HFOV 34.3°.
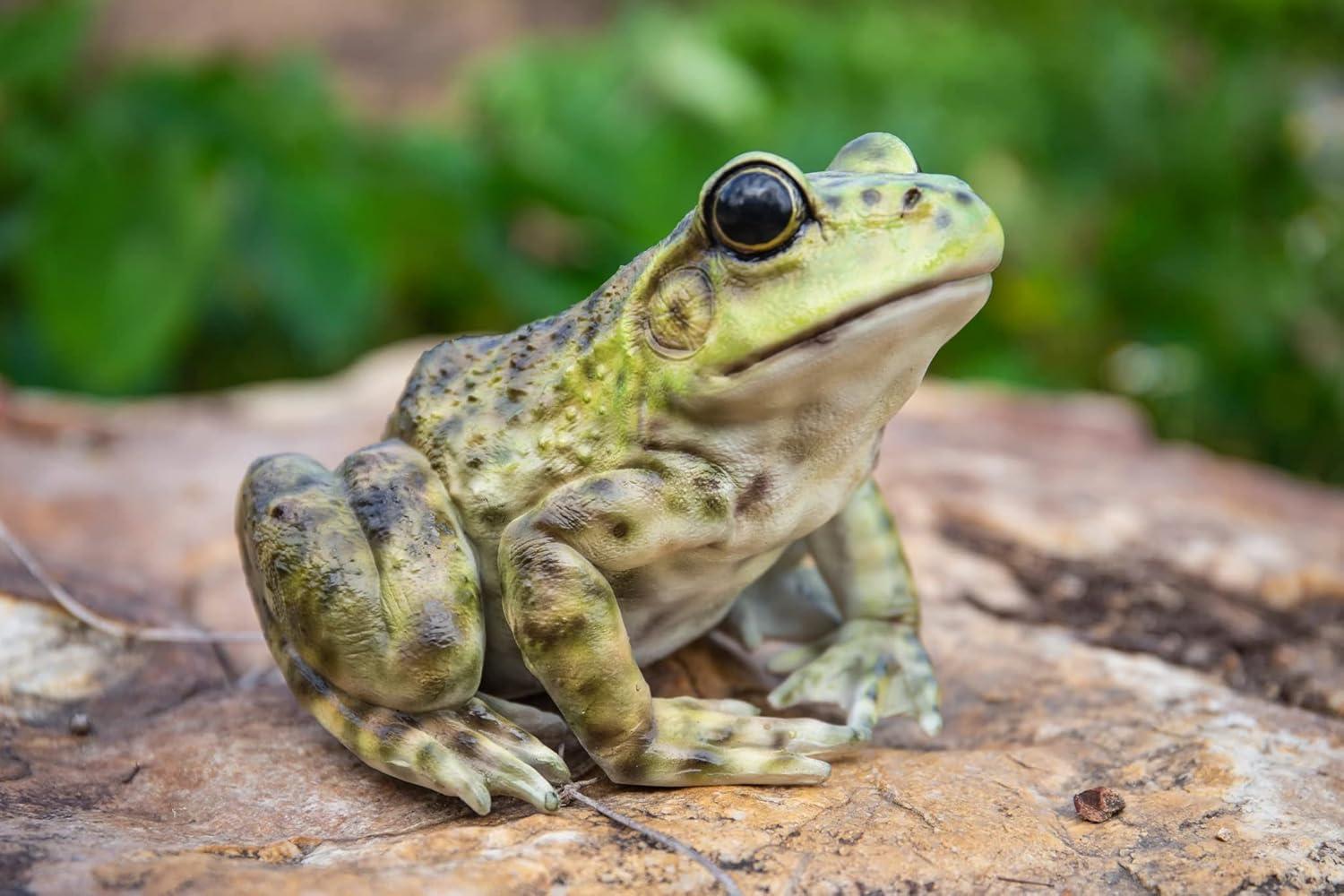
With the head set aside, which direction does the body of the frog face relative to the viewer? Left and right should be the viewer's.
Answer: facing the viewer and to the right of the viewer
